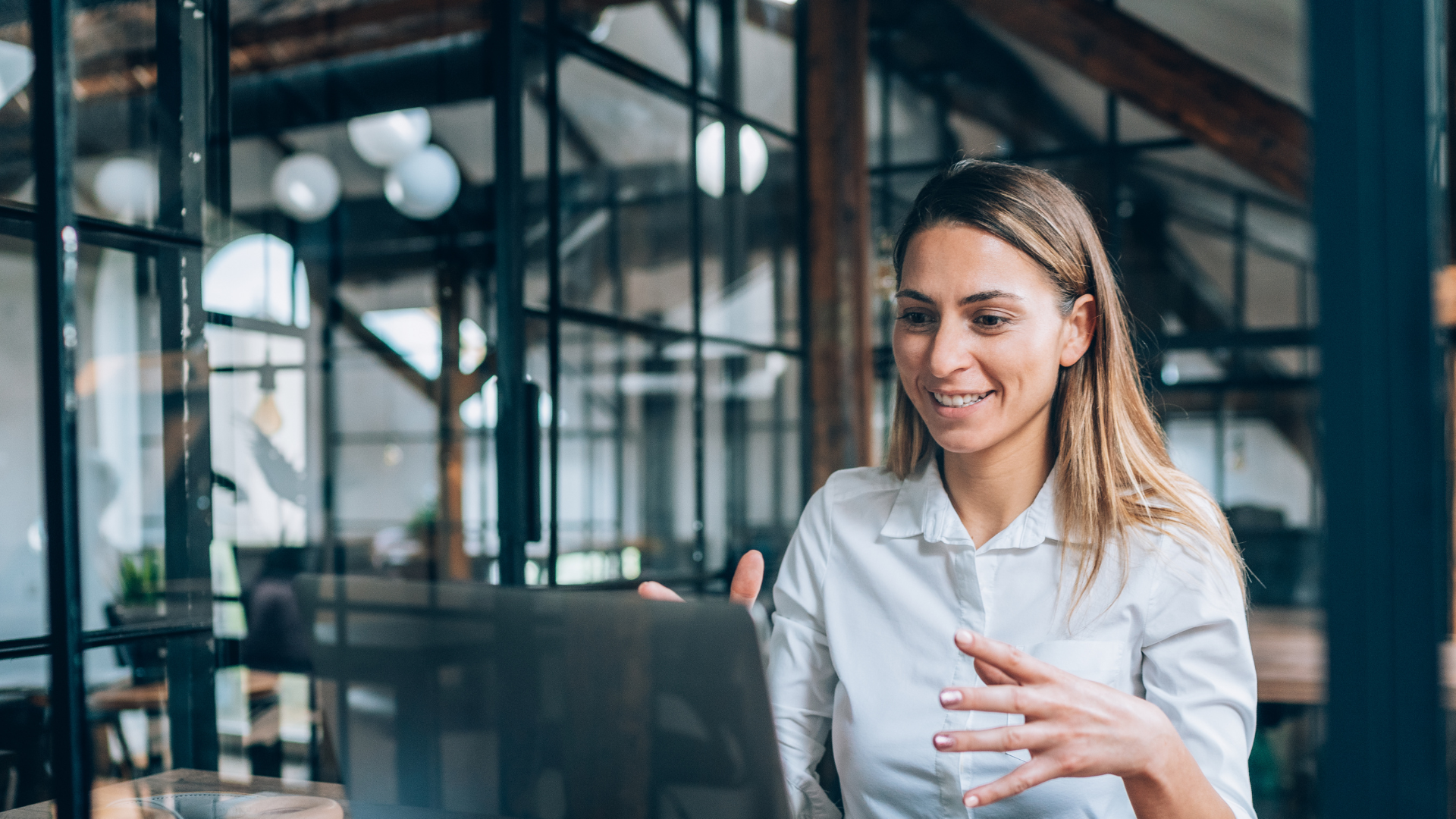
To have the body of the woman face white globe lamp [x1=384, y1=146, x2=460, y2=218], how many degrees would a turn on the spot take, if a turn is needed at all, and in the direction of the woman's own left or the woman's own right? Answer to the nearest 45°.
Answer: approximately 90° to the woman's own right

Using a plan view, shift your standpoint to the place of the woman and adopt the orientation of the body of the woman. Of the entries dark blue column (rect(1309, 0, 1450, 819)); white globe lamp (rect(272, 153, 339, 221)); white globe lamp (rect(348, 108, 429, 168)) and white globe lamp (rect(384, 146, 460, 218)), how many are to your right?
3

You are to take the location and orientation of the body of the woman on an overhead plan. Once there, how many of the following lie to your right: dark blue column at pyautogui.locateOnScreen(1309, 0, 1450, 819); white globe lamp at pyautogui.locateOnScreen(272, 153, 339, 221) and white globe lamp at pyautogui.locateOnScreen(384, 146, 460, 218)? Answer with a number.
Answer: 2

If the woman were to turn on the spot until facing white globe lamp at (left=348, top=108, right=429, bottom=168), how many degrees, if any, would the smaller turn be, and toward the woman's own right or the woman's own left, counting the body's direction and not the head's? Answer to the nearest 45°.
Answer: approximately 90° to the woman's own right

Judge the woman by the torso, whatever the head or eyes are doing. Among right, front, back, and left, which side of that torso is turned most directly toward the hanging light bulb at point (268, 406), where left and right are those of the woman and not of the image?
right

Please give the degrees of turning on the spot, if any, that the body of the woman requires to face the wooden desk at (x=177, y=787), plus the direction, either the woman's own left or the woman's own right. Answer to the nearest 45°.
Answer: approximately 45° to the woman's own right

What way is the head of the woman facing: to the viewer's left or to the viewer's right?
to the viewer's left

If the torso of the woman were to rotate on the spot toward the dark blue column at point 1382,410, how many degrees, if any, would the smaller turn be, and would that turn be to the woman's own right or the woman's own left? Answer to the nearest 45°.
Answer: approximately 45° to the woman's own left

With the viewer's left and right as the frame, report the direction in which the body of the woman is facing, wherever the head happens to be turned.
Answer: facing the viewer and to the left of the viewer

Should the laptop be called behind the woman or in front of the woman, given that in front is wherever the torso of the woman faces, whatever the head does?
in front
